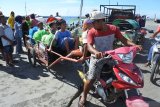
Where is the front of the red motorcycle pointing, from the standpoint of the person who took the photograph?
facing the viewer and to the right of the viewer

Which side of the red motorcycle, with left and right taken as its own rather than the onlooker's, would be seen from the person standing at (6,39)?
back
